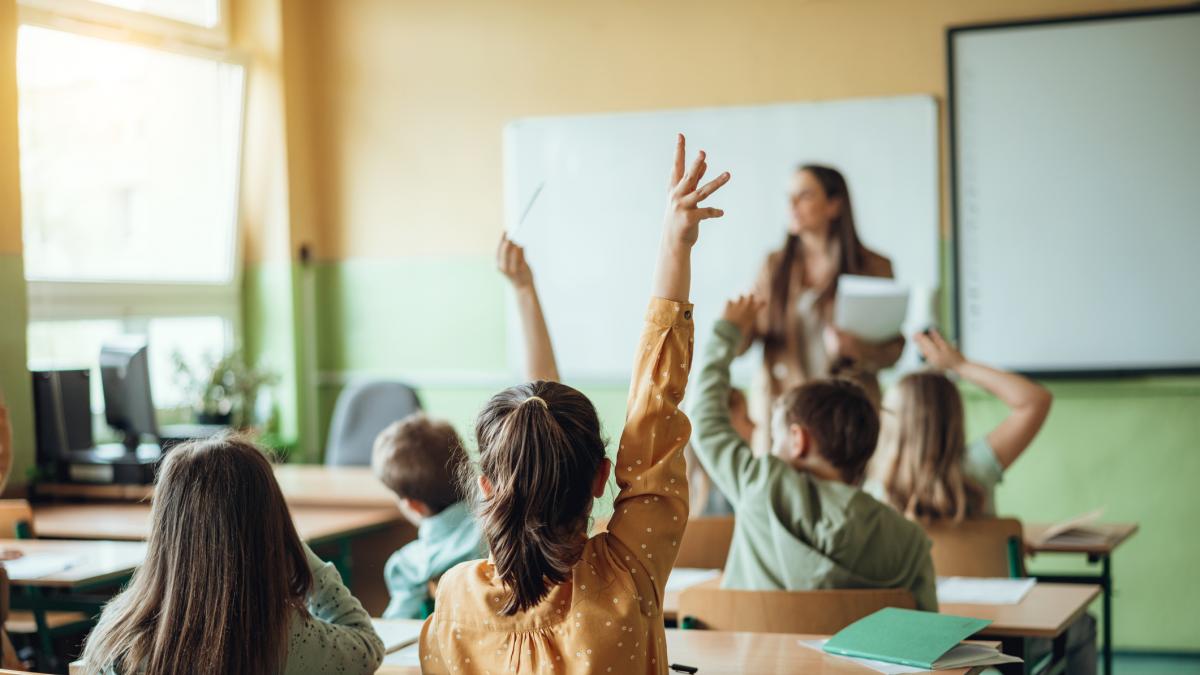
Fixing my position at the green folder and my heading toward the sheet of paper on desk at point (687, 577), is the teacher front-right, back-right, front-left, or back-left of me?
front-right

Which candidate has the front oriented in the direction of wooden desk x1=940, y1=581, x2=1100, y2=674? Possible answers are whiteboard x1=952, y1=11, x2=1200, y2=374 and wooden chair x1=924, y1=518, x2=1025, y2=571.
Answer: the whiteboard

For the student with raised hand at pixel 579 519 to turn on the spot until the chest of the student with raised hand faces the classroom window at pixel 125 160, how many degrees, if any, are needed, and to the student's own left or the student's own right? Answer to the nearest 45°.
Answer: approximately 45° to the student's own left

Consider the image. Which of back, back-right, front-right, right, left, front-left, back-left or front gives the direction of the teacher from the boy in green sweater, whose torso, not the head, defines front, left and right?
front-right

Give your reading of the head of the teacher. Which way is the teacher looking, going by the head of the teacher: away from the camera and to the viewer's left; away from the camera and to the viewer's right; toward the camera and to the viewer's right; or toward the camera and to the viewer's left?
toward the camera and to the viewer's left

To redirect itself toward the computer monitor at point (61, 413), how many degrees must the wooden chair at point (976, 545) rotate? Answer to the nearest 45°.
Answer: approximately 90° to its left

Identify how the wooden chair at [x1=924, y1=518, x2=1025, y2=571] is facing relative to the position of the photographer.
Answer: facing away from the viewer

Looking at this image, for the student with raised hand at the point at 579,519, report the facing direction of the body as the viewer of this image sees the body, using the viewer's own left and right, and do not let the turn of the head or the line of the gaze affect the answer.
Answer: facing away from the viewer

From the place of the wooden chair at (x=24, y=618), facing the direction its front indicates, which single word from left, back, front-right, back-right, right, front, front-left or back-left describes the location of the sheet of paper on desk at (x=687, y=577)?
right

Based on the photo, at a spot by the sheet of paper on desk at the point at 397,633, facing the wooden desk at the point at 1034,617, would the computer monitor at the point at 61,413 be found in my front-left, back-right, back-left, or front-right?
back-left

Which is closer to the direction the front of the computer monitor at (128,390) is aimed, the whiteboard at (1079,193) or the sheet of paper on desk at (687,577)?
the whiteboard

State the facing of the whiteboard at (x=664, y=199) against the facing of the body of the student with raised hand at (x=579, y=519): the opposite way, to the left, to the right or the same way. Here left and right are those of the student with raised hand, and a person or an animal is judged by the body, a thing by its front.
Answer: the opposite way

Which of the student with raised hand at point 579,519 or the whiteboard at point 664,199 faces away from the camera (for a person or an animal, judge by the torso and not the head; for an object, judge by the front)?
the student with raised hand

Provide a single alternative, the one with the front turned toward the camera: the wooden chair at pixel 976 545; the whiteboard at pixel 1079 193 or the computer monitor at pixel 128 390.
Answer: the whiteboard

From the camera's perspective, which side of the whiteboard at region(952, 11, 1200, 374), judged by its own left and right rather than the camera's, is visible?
front

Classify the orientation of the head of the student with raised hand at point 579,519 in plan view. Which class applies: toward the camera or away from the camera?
away from the camera

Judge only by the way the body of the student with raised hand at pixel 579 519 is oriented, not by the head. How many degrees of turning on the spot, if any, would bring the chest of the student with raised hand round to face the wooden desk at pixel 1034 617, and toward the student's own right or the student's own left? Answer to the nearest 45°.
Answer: approximately 45° to the student's own right

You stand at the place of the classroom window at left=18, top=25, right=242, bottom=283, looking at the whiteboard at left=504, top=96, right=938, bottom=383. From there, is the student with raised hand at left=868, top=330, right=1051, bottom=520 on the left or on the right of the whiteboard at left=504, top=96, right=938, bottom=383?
right

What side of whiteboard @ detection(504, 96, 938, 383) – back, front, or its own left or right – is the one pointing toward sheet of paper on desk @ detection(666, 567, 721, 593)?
front

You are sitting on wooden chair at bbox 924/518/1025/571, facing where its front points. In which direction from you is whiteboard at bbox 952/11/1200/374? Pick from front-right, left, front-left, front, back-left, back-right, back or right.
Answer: front

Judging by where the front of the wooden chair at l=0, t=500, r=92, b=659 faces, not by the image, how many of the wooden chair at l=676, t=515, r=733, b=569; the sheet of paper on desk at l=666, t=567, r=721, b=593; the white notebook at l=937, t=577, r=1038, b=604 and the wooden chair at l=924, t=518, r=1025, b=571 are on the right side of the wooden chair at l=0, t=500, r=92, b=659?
4

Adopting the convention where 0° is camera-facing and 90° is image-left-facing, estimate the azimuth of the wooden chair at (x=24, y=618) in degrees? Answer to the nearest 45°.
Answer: approximately 225°
